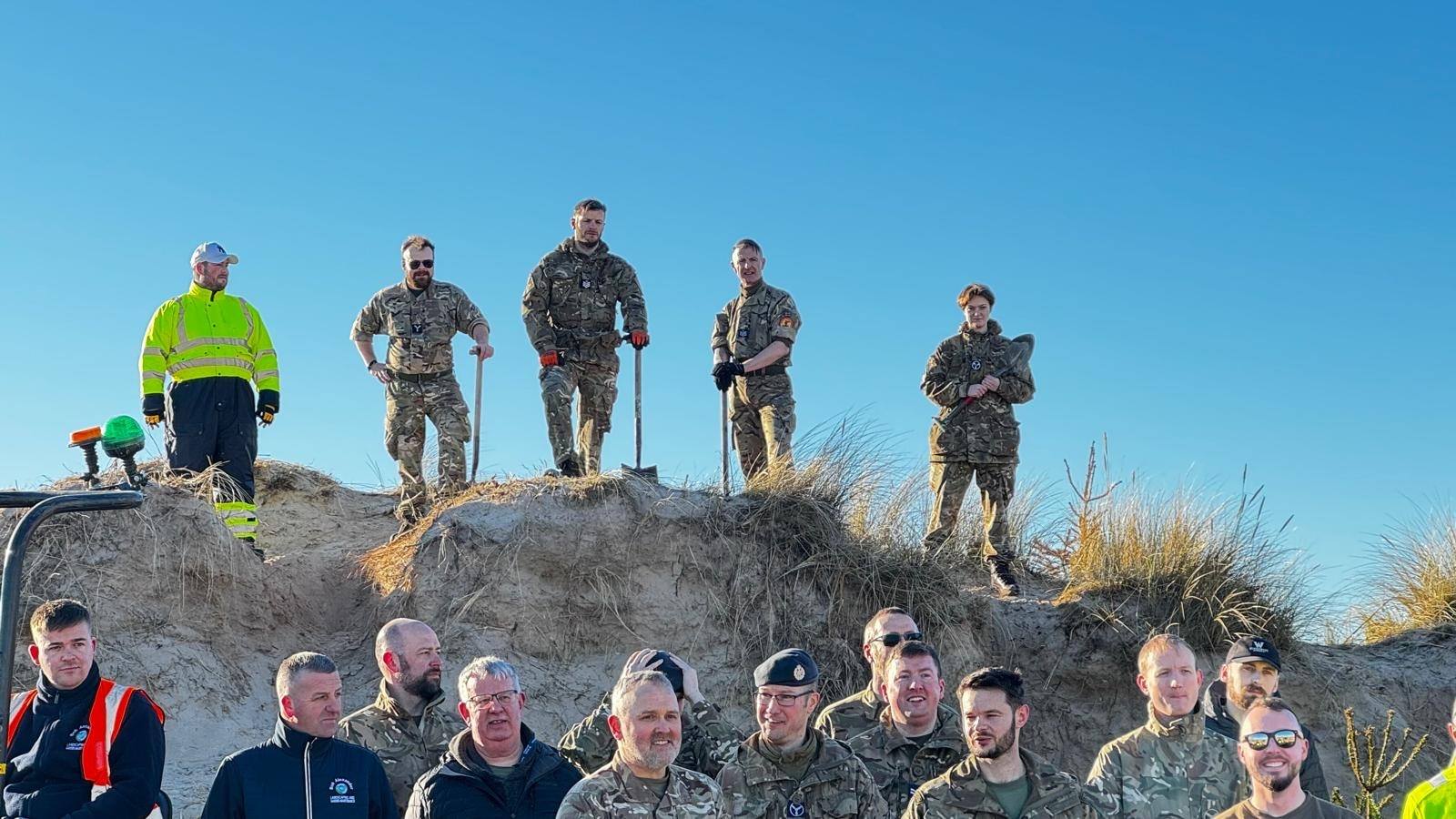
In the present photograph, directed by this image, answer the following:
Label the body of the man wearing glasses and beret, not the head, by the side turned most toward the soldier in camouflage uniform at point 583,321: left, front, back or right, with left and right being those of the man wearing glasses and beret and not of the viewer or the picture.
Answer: back

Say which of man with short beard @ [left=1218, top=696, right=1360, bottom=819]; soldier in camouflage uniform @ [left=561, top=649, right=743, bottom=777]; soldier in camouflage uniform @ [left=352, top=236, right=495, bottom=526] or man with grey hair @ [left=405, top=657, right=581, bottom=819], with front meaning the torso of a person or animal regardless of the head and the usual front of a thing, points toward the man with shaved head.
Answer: soldier in camouflage uniform @ [left=352, top=236, right=495, bottom=526]

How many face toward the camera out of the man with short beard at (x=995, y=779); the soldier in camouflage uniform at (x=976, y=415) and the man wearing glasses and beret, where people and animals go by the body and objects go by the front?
3

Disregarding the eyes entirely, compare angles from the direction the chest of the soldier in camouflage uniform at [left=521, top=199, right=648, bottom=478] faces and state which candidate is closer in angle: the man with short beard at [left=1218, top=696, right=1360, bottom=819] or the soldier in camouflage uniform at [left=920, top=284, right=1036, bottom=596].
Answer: the man with short beard

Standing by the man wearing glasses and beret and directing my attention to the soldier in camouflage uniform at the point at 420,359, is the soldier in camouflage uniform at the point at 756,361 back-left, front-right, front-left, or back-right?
front-right

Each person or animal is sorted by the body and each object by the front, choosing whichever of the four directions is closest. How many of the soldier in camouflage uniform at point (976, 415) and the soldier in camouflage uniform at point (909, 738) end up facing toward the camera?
2

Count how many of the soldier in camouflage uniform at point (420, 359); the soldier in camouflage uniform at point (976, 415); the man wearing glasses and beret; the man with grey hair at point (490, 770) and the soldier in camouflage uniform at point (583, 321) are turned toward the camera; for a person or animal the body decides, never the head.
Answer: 5

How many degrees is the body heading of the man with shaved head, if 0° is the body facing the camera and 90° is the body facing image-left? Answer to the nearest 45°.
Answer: approximately 315°

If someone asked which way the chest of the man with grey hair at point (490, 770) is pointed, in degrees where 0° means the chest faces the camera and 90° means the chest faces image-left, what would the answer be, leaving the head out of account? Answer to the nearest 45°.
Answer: approximately 0°

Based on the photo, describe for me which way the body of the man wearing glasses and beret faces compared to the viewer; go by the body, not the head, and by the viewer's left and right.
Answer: facing the viewer

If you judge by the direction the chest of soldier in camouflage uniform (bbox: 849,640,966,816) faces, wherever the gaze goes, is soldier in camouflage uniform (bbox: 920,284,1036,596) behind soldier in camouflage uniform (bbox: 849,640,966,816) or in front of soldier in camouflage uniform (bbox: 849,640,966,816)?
behind

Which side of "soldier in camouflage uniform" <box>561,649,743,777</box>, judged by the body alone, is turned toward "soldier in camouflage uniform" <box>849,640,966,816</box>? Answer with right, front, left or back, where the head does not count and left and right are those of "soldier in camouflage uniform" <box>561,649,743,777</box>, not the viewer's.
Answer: left

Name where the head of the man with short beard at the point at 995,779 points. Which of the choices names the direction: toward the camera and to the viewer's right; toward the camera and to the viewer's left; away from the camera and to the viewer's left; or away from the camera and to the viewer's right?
toward the camera and to the viewer's left

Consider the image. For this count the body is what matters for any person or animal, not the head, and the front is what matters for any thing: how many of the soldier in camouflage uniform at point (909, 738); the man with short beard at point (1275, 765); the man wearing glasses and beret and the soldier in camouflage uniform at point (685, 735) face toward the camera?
4

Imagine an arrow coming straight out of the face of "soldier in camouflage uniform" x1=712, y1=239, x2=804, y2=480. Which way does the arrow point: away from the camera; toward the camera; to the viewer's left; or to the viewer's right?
toward the camera

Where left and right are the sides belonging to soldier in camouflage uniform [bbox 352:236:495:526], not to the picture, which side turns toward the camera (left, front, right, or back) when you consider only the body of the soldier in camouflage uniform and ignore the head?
front

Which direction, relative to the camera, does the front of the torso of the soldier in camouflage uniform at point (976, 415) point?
toward the camera

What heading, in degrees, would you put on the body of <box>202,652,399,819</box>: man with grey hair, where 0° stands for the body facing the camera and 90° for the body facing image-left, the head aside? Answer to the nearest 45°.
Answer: approximately 315°

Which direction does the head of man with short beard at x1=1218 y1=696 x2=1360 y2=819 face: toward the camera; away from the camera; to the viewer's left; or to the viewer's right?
toward the camera

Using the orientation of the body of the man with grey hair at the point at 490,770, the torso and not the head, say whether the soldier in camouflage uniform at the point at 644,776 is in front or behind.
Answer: in front

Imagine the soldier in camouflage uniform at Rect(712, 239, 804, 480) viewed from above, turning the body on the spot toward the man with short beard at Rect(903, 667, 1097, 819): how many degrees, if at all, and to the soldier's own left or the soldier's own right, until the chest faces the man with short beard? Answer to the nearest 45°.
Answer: approximately 45° to the soldier's own left
